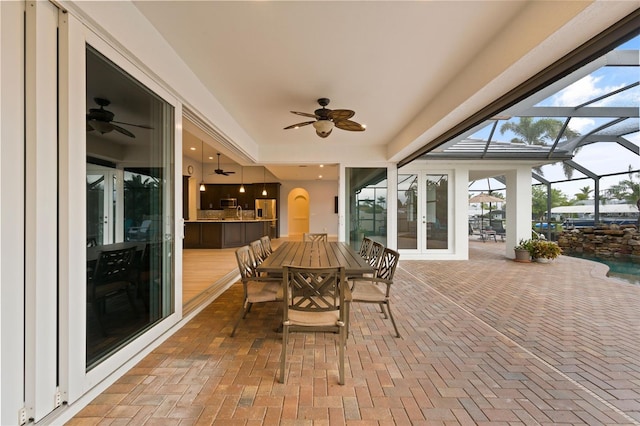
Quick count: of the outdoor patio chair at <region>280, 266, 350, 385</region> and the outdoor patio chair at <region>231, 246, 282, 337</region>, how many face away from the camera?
1

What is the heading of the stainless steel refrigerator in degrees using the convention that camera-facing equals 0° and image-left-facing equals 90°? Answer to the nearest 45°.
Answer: approximately 0°

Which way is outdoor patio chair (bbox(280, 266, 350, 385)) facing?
away from the camera

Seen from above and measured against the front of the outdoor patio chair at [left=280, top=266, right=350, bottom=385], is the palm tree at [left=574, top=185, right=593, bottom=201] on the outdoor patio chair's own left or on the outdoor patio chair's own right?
on the outdoor patio chair's own right

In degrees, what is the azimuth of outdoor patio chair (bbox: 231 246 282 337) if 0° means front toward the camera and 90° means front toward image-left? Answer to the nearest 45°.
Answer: approximately 270°

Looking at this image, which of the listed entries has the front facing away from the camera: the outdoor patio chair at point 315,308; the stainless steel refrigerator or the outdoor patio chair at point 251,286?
the outdoor patio chair at point 315,308

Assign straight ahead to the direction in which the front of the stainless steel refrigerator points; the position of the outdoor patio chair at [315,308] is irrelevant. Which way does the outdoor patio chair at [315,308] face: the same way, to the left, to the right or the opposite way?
the opposite way

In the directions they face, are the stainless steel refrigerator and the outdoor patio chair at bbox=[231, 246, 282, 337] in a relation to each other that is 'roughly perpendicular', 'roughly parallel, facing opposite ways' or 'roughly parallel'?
roughly perpendicular

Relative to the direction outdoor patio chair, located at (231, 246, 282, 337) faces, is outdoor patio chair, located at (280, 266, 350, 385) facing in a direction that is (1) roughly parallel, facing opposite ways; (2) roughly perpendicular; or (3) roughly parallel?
roughly perpendicular

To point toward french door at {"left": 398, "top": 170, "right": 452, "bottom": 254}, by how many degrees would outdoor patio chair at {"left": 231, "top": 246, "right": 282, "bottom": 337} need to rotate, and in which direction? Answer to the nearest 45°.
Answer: approximately 45° to its left

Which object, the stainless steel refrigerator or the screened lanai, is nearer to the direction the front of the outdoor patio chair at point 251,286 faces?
the screened lanai

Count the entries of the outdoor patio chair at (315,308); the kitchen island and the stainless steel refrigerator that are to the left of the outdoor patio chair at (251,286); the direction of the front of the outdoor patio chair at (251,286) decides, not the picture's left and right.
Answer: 2
